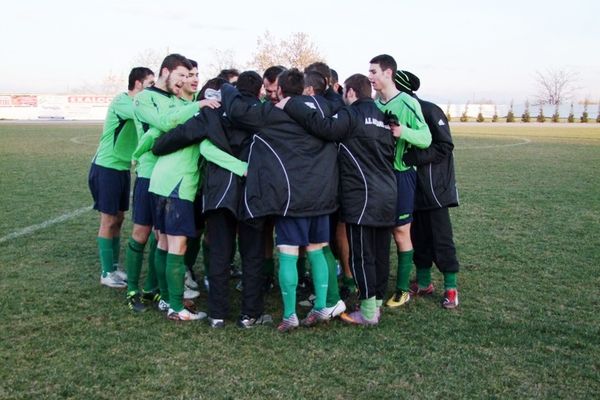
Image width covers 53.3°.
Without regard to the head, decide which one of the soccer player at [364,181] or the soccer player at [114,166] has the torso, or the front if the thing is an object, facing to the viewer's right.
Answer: the soccer player at [114,166]

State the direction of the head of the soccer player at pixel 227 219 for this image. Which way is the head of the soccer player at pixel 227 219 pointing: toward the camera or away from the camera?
away from the camera

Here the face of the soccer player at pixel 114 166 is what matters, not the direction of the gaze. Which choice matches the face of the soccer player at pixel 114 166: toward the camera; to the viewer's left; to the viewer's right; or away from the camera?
to the viewer's right

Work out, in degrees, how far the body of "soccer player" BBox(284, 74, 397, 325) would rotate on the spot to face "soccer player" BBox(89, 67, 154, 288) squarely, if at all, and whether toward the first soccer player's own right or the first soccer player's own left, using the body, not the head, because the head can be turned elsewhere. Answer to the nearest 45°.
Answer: approximately 45° to the first soccer player's own left

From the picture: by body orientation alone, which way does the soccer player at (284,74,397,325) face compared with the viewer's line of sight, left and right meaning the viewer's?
facing away from the viewer and to the left of the viewer

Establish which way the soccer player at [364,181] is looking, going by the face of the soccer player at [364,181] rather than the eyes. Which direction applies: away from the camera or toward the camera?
away from the camera

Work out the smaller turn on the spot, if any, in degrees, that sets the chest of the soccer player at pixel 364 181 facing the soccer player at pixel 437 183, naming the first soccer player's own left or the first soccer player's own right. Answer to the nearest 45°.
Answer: approximately 90° to the first soccer player's own right

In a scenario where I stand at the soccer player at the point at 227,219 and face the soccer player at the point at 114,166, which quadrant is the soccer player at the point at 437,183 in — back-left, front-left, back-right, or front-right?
back-right

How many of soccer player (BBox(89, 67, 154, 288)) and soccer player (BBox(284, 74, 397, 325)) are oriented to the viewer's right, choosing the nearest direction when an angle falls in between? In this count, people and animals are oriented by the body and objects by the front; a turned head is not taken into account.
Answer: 1

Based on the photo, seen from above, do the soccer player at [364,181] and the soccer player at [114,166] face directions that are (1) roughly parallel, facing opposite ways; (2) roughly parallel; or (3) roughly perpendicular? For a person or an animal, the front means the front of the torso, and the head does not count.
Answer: roughly perpendicular

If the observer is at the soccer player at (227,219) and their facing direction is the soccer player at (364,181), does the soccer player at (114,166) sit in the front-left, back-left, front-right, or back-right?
back-left

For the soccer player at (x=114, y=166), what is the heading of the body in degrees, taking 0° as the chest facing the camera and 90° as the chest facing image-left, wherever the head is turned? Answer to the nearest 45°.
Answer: approximately 270°

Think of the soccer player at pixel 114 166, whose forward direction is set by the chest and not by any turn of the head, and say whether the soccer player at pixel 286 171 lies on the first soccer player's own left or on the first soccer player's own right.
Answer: on the first soccer player's own right

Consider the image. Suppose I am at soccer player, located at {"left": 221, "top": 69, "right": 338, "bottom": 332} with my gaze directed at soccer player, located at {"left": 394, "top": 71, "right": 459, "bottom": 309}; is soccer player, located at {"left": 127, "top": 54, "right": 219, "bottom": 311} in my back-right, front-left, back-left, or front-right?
back-left
